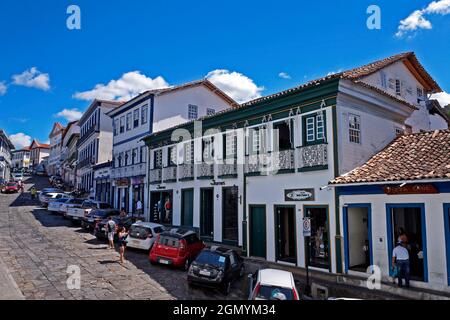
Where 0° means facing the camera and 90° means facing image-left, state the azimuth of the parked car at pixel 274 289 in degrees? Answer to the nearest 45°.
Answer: approximately 180°

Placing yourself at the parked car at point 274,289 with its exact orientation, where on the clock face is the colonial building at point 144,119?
The colonial building is roughly at 11 o'clock from the parked car.

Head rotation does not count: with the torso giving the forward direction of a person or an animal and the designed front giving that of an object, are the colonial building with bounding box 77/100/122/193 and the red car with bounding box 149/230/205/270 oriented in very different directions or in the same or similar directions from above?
very different directions

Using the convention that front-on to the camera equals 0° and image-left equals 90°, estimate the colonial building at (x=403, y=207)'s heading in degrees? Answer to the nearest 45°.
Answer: approximately 45°

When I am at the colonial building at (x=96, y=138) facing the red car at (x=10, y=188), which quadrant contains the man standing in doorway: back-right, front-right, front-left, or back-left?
back-left
